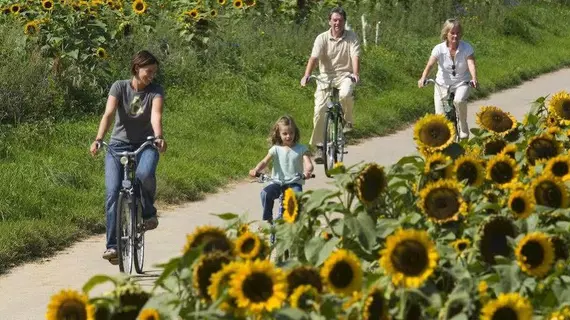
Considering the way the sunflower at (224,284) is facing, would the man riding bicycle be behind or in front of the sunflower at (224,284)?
behind

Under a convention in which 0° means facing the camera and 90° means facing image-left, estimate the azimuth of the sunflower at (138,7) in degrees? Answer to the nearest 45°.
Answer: approximately 0°

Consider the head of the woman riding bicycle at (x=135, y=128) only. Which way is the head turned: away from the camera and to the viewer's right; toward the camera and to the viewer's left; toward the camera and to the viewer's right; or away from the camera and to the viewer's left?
toward the camera and to the viewer's right

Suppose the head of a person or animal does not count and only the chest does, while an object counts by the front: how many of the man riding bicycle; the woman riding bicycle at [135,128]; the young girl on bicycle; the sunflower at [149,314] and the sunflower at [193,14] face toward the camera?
5

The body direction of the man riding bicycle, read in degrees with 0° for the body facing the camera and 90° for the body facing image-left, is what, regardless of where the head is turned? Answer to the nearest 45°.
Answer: approximately 0°

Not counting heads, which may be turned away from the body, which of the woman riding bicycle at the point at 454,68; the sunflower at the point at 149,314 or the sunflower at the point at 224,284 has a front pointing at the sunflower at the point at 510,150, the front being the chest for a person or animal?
the woman riding bicycle

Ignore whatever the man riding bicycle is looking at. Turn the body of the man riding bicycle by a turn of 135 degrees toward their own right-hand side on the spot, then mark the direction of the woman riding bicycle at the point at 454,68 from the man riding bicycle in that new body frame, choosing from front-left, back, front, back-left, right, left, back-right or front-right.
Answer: back-right

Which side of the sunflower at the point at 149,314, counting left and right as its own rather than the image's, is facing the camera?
front

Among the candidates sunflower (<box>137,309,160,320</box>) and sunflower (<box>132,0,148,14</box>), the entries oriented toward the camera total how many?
2

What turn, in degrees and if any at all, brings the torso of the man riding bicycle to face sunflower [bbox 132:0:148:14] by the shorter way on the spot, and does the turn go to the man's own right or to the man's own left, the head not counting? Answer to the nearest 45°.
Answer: approximately 135° to the man's own right

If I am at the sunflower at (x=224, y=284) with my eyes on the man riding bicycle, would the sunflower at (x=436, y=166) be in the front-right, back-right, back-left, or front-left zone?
front-right

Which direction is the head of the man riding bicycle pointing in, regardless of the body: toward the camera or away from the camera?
toward the camera

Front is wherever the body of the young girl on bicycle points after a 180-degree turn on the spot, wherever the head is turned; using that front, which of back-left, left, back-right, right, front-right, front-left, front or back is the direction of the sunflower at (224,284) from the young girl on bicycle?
back

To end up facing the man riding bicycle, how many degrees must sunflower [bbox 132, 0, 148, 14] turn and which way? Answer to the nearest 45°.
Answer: approximately 45° to its left

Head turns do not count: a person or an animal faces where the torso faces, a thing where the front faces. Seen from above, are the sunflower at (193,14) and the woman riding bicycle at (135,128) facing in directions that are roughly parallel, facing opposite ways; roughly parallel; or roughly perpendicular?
roughly parallel

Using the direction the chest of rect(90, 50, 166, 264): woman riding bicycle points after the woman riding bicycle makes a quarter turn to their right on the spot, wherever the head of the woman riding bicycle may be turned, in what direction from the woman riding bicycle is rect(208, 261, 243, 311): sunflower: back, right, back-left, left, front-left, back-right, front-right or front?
left

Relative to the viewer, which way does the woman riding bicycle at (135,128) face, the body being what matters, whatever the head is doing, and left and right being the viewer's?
facing the viewer
